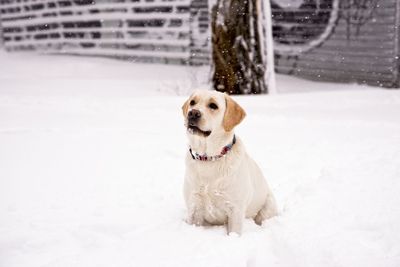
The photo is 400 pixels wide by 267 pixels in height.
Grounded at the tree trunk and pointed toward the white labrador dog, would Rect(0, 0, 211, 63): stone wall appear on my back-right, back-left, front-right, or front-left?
back-right

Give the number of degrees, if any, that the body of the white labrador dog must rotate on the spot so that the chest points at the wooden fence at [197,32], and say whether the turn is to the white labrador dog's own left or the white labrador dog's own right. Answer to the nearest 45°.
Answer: approximately 135° to the white labrador dog's own right

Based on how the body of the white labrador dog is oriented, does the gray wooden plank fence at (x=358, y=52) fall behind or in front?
behind

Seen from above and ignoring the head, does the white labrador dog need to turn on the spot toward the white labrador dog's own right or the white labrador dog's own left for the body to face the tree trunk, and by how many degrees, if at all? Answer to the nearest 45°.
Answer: approximately 135° to the white labrador dog's own right

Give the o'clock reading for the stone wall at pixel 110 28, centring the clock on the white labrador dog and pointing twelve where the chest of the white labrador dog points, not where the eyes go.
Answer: The stone wall is roughly at 4 o'clock from the white labrador dog.

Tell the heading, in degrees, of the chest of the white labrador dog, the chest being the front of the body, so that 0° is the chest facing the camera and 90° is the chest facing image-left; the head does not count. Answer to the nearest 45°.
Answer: approximately 45°
